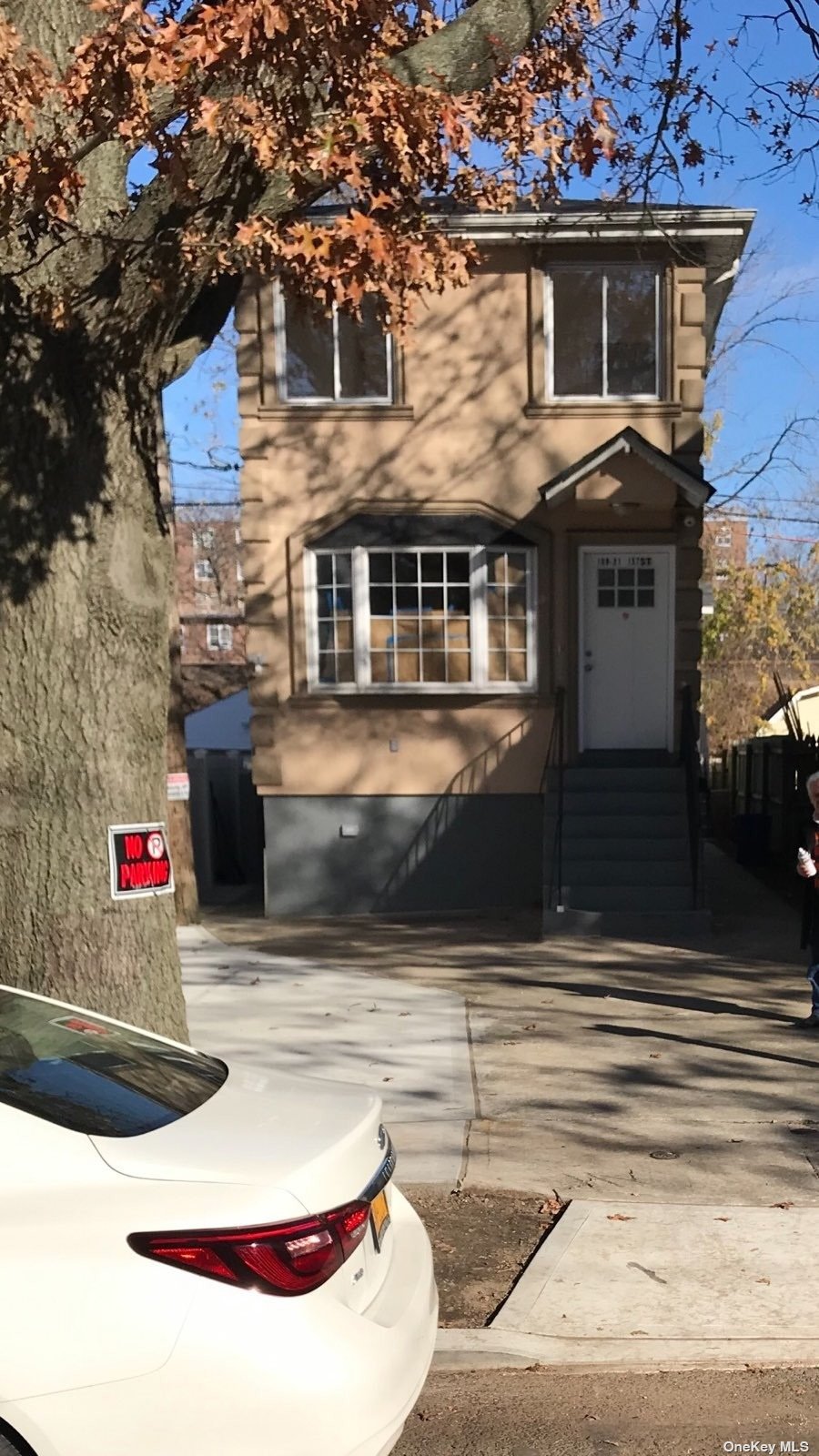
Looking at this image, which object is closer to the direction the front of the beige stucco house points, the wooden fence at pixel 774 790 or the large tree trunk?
the large tree trunk

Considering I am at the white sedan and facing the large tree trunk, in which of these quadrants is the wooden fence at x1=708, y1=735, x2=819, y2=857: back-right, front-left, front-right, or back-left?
front-right

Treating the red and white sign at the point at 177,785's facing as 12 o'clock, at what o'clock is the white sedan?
The white sedan is roughly at 12 o'clock from the red and white sign.

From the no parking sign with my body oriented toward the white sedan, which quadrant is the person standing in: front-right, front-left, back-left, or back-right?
back-left

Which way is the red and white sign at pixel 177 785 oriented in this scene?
toward the camera

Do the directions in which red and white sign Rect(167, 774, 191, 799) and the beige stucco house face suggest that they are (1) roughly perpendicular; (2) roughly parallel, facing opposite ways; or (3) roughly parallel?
roughly parallel

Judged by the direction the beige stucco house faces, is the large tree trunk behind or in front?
in front

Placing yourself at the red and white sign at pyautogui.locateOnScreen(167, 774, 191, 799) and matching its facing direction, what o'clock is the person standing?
The person standing is roughly at 11 o'clock from the red and white sign.

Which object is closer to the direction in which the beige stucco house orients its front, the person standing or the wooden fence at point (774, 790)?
the person standing

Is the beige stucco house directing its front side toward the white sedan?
yes

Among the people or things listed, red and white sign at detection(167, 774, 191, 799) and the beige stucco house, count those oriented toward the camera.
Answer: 2

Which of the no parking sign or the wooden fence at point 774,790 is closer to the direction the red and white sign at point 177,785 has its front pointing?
the no parking sign

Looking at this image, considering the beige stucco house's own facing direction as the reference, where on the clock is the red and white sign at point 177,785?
The red and white sign is roughly at 2 o'clock from the beige stucco house.

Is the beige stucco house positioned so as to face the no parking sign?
yes

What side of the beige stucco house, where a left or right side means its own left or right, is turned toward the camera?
front
